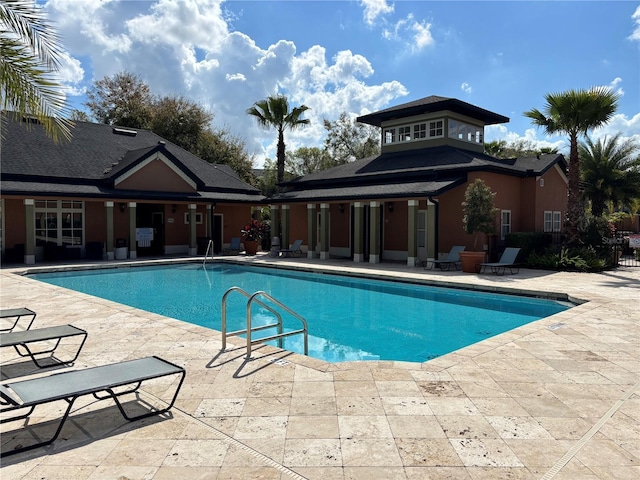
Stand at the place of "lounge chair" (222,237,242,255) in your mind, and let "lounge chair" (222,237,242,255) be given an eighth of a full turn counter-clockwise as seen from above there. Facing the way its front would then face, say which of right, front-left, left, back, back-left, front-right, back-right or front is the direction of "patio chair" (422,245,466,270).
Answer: front-left

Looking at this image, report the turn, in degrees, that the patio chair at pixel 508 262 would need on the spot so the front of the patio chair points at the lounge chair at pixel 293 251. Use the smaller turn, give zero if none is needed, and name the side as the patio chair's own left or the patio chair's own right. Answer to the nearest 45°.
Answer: approximately 45° to the patio chair's own right

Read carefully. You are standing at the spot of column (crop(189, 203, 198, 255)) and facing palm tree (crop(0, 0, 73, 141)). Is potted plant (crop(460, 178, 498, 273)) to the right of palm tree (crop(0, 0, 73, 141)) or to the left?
left

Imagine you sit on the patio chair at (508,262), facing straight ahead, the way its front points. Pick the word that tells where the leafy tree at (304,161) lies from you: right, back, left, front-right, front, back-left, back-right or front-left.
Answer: right

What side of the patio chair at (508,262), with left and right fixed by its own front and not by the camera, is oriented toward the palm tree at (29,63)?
front

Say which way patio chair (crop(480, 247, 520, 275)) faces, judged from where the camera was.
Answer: facing the viewer and to the left of the viewer

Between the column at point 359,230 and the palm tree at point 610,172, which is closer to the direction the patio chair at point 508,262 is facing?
the column

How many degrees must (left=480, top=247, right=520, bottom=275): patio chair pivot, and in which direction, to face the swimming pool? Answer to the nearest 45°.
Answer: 0° — it already faces it

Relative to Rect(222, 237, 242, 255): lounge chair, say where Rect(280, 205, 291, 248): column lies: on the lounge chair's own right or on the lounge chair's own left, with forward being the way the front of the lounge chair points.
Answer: on the lounge chair's own left

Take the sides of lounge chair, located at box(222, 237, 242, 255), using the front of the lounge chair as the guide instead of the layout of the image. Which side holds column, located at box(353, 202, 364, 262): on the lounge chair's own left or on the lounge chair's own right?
on the lounge chair's own left

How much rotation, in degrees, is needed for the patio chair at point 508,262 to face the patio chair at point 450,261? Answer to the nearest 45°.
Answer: approximately 45° to its right

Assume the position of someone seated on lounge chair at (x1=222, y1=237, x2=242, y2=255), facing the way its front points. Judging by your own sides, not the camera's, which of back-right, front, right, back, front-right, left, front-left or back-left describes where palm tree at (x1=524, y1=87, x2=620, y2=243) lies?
left

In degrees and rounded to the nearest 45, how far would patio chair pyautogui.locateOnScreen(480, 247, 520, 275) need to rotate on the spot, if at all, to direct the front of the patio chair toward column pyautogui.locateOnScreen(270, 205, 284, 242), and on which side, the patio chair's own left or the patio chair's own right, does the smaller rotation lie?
approximately 45° to the patio chair's own right

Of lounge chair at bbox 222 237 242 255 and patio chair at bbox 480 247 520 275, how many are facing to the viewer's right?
0

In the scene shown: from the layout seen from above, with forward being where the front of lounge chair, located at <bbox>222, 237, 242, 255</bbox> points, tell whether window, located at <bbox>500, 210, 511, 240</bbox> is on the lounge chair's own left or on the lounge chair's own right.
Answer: on the lounge chair's own left

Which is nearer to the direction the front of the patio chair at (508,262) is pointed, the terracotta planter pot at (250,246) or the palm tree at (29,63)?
the palm tree

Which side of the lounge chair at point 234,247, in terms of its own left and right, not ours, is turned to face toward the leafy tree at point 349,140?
back
